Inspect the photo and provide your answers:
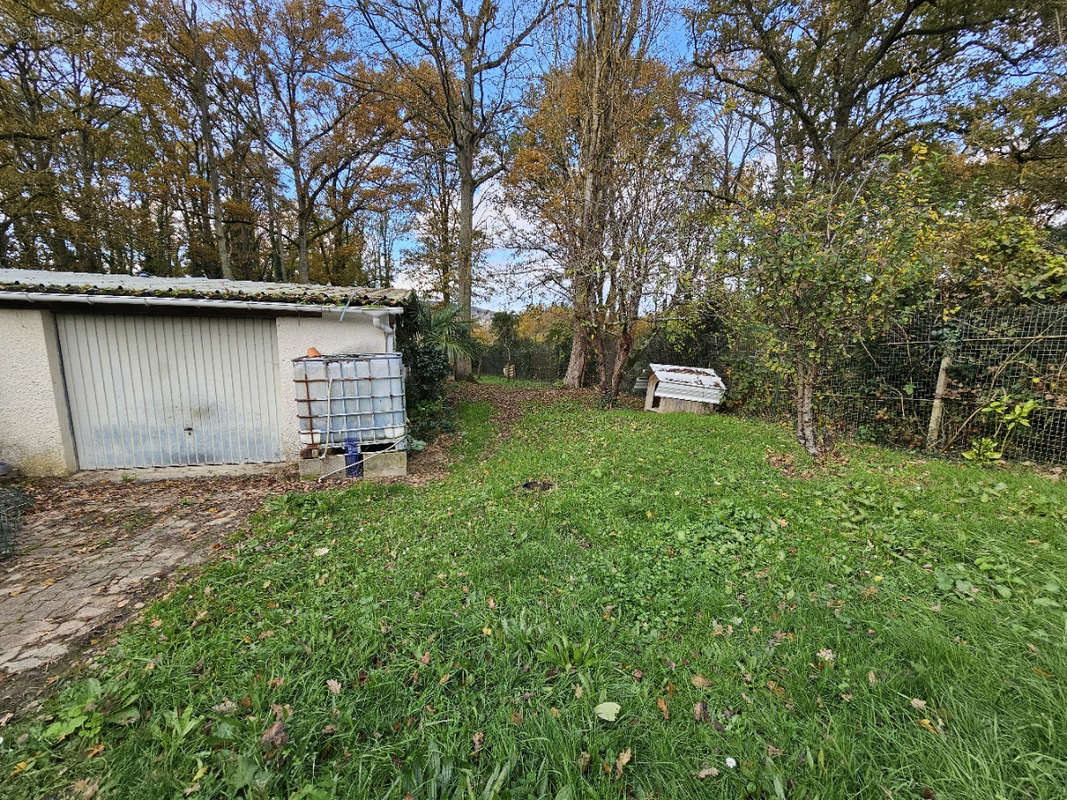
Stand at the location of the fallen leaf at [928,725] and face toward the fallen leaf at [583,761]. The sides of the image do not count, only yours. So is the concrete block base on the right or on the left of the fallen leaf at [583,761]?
right

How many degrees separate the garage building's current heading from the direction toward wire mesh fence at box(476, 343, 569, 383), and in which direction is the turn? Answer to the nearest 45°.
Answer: approximately 135° to its left

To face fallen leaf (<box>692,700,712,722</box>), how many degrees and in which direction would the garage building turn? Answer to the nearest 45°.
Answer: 0° — it already faces it

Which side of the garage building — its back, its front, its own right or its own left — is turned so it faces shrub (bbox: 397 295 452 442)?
left

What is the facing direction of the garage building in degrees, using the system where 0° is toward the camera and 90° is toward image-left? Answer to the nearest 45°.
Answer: approximately 0°

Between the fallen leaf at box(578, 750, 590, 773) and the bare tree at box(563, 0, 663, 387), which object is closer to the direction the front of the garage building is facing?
the fallen leaf

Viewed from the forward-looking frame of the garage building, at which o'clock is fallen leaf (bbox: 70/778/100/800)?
The fallen leaf is roughly at 12 o'clock from the garage building.

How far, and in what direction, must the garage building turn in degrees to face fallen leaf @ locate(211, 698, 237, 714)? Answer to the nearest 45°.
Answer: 0° — it already faces it

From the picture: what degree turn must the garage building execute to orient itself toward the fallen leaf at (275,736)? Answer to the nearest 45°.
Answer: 0° — it already faces it

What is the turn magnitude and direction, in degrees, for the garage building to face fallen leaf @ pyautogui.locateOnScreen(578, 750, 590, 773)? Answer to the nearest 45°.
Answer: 0° — it already faces it

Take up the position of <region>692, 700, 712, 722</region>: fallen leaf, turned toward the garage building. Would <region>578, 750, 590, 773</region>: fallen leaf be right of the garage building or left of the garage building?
left

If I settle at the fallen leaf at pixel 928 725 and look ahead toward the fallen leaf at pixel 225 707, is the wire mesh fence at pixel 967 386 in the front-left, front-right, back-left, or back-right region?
back-right

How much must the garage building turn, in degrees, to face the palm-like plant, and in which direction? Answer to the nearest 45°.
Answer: approximately 90° to its left

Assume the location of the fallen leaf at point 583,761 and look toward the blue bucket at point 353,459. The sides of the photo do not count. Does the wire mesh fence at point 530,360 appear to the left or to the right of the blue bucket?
right
